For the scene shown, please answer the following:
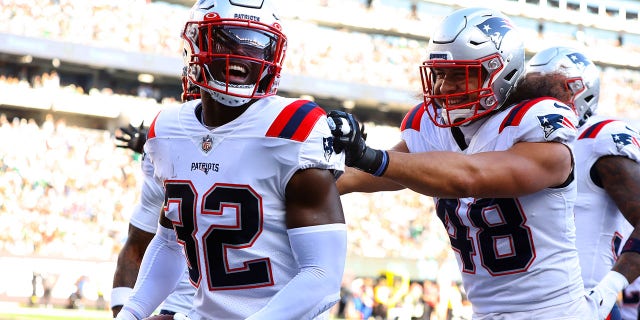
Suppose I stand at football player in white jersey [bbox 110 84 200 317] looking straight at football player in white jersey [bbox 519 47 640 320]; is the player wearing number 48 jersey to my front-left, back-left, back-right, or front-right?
front-right

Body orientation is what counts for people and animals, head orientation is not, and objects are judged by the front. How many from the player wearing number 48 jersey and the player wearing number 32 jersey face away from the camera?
0

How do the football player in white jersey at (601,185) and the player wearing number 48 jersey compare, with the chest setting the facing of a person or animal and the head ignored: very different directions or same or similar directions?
same or similar directions

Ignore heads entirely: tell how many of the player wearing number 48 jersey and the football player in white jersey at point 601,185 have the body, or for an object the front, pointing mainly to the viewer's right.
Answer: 0

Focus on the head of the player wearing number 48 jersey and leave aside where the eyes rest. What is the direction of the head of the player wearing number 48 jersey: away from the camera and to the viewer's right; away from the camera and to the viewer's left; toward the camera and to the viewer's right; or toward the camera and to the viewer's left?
toward the camera and to the viewer's left

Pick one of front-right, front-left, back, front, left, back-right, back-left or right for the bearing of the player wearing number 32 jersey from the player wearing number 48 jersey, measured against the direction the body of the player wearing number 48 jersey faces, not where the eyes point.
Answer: front

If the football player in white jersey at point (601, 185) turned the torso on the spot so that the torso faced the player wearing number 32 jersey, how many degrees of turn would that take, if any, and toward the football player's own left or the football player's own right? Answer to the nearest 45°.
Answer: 0° — they already face them

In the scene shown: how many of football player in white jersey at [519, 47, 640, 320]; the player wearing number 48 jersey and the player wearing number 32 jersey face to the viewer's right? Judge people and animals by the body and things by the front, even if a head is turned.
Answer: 0

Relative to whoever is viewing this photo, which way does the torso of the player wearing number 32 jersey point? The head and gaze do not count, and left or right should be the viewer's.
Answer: facing the viewer and to the left of the viewer

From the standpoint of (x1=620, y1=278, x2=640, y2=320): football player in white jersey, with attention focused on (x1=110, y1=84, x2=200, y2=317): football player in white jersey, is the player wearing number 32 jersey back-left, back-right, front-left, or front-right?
front-left

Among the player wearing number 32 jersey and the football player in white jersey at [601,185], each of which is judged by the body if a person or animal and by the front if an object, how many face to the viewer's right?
0

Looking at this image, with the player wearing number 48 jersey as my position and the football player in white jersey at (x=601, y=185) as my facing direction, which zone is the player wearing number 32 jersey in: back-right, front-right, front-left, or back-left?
back-left

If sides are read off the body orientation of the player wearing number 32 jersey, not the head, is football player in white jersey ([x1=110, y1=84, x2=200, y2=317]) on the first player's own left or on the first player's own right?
on the first player's own right
